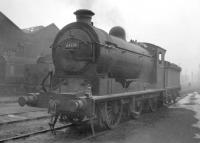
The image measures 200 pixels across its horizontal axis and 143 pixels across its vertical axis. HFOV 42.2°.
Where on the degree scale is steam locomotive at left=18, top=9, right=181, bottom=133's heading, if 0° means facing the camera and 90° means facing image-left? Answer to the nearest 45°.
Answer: approximately 45°
